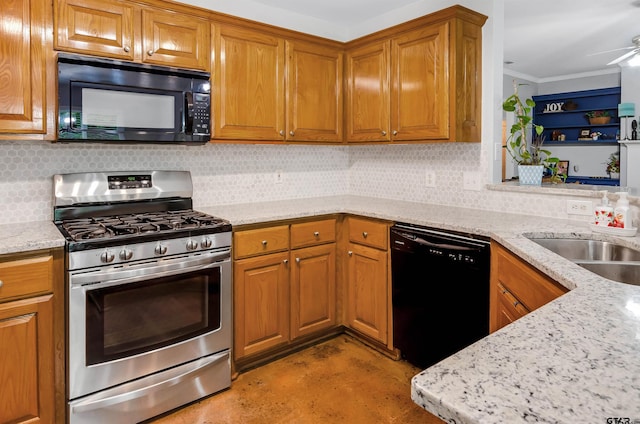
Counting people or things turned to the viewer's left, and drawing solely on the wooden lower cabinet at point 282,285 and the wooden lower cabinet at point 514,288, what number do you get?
1

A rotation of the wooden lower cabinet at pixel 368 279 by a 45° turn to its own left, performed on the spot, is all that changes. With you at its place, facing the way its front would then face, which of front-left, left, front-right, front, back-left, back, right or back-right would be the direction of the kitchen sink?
front-left

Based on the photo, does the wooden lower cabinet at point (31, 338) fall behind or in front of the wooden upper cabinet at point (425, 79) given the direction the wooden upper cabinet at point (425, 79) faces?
in front

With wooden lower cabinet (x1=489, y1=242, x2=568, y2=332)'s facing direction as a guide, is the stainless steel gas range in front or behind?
in front

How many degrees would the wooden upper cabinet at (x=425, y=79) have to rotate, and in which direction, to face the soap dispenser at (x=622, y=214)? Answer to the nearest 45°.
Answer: approximately 90° to its left

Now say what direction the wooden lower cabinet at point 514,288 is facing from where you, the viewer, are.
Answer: facing to the left of the viewer

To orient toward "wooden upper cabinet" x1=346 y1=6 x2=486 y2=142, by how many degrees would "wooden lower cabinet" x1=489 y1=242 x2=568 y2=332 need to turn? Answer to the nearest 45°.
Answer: approximately 45° to its right

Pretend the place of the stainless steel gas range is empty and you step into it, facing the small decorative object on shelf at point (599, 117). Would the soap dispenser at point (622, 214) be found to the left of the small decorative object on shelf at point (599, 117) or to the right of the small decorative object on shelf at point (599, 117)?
right

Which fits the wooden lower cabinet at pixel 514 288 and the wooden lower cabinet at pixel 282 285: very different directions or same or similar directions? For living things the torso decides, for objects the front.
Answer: very different directions

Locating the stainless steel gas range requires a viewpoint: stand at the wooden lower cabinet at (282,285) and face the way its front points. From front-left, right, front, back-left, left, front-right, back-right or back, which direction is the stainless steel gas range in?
right

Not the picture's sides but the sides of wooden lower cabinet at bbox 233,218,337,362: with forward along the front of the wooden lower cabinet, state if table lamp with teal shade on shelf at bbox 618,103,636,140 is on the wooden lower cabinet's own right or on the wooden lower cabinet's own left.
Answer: on the wooden lower cabinet's own left
